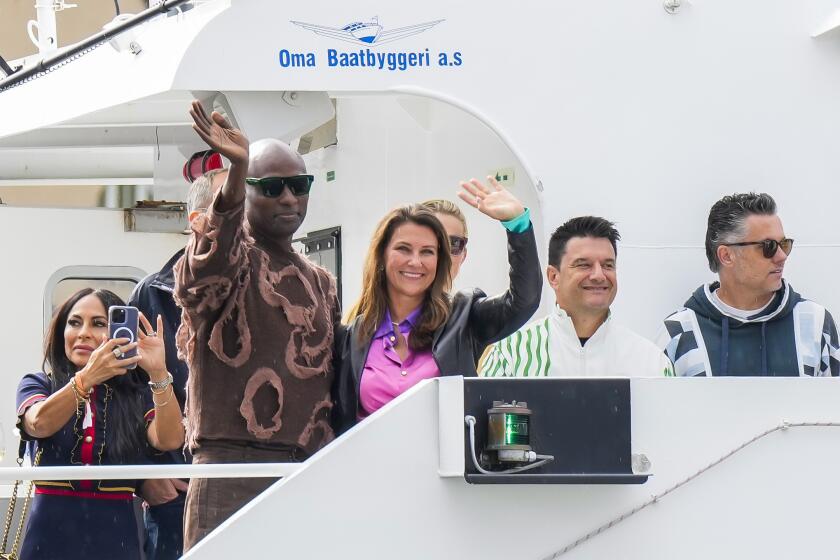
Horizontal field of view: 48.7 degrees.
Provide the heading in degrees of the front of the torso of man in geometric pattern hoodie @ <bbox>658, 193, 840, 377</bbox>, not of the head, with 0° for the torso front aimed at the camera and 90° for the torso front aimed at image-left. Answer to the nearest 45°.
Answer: approximately 0°

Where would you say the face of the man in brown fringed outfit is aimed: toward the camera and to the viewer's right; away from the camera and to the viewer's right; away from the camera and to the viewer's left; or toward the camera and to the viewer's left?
toward the camera and to the viewer's right

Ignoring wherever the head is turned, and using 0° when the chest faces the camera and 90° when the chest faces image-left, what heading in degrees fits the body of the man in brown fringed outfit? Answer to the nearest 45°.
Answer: approximately 315°

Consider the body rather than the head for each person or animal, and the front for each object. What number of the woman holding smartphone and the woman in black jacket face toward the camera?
2

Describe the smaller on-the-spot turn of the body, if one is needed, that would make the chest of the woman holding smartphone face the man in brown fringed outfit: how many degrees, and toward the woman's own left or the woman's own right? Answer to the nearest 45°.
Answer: approximately 45° to the woman's own left

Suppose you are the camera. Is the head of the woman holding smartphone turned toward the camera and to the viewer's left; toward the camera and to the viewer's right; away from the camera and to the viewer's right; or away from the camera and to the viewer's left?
toward the camera and to the viewer's right

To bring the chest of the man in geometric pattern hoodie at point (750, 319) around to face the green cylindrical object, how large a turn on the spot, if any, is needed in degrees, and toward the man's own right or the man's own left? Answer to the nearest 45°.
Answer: approximately 45° to the man's own right

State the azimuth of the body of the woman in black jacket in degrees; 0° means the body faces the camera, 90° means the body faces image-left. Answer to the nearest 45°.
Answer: approximately 0°

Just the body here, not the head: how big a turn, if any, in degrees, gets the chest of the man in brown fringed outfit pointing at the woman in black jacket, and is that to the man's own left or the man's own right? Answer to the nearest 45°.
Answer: approximately 45° to the man's own left
